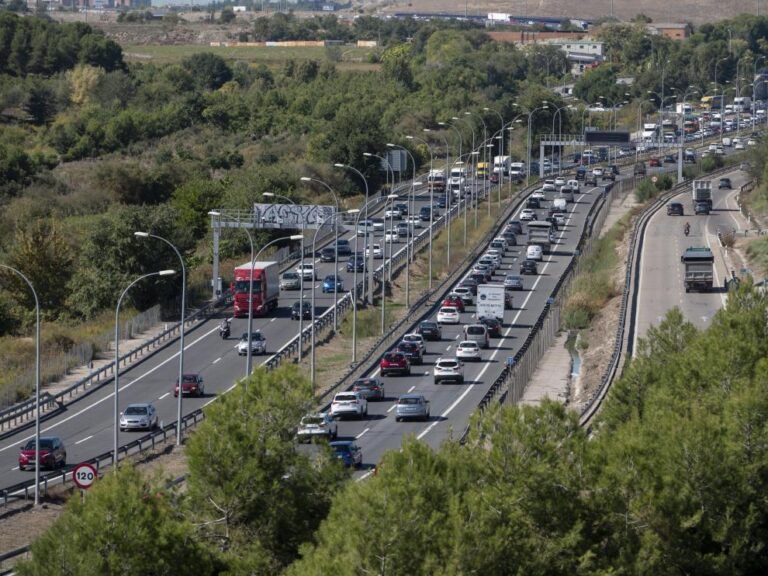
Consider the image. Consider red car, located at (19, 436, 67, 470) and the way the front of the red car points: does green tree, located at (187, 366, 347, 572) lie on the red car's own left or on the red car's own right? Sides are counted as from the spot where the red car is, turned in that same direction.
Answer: on the red car's own left

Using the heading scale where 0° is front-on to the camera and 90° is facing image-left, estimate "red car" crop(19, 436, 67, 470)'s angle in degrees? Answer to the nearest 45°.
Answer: approximately 45°

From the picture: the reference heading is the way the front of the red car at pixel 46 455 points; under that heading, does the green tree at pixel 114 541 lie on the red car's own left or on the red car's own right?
on the red car's own left

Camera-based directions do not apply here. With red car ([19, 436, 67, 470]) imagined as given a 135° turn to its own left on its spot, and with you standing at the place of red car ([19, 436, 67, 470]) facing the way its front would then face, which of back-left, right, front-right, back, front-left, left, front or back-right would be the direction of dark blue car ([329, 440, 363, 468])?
front-right

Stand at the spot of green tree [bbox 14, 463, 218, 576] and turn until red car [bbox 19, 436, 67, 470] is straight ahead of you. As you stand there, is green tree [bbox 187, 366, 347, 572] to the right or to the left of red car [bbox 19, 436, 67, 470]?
right
